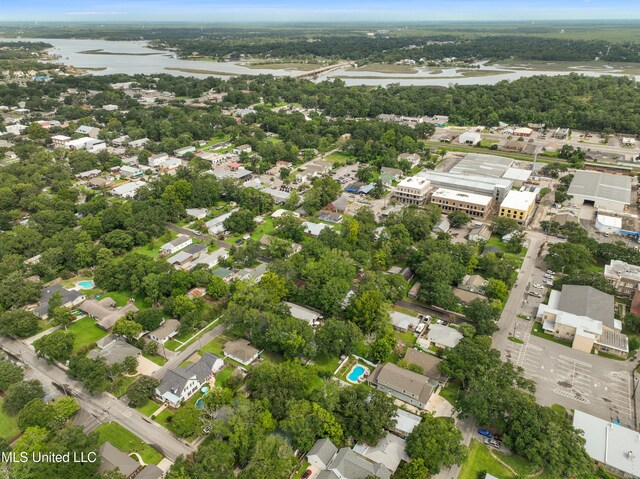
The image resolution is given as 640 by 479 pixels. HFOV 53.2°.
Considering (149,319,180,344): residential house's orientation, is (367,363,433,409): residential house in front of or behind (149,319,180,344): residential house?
in front

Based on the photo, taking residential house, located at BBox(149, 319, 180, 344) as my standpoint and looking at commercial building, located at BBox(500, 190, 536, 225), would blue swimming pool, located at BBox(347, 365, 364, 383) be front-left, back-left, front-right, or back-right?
front-right

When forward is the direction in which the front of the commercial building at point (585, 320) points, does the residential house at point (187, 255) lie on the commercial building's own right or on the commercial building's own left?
on the commercial building's own right

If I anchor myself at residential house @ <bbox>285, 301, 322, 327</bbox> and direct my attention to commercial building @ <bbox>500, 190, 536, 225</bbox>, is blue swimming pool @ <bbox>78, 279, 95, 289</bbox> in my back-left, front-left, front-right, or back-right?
back-left

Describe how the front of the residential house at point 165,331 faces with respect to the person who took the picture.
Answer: facing the viewer and to the right of the viewer

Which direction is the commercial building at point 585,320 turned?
toward the camera

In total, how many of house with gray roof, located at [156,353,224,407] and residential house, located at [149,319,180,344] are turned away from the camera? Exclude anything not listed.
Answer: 0
